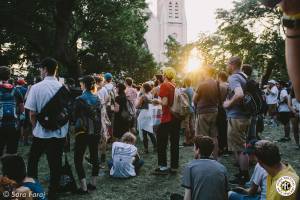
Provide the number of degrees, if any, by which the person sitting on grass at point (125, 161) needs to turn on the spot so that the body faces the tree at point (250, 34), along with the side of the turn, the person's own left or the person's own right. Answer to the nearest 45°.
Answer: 0° — they already face it

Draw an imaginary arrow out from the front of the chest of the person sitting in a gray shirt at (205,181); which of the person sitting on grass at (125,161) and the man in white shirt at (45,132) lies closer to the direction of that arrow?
the person sitting on grass

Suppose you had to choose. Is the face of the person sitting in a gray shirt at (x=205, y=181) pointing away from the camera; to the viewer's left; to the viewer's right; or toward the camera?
away from the camera

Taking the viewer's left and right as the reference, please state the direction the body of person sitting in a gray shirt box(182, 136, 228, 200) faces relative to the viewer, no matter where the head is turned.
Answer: facing away from the viewer

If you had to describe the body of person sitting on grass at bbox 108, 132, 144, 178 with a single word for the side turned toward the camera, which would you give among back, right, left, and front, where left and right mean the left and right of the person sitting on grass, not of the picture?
back

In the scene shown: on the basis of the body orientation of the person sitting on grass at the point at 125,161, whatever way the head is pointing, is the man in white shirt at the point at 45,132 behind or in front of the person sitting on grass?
behind
